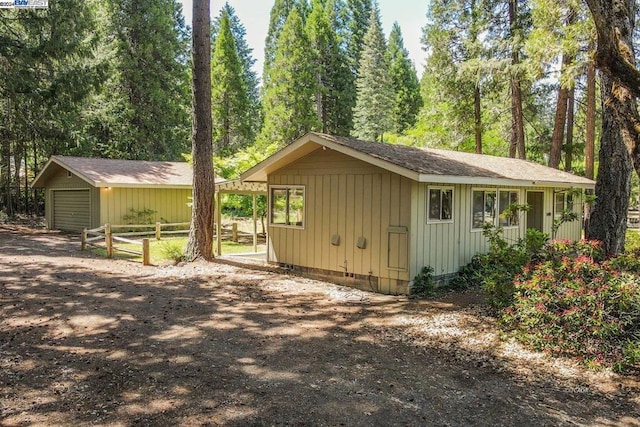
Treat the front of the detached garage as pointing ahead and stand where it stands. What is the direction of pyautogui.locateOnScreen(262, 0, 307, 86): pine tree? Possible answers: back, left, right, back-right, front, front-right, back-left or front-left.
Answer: back

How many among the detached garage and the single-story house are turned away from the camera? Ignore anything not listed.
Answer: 0

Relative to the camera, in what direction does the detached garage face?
facing the viewer and to the left of the viewer

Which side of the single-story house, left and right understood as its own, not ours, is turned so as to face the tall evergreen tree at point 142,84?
back

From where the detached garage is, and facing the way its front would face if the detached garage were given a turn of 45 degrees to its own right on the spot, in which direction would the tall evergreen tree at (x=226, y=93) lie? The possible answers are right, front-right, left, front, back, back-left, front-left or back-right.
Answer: back-right

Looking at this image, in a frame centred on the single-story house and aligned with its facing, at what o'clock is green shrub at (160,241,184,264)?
The green shrub is roughly at 5 o'clock from the single-story house.

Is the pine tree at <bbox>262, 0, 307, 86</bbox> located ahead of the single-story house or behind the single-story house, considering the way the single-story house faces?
behind

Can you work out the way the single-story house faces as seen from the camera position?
facing the viewer and to the right of the viewer

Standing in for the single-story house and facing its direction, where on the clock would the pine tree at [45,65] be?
The pine tree is roughly at 5 o'clock from the single-story house.
